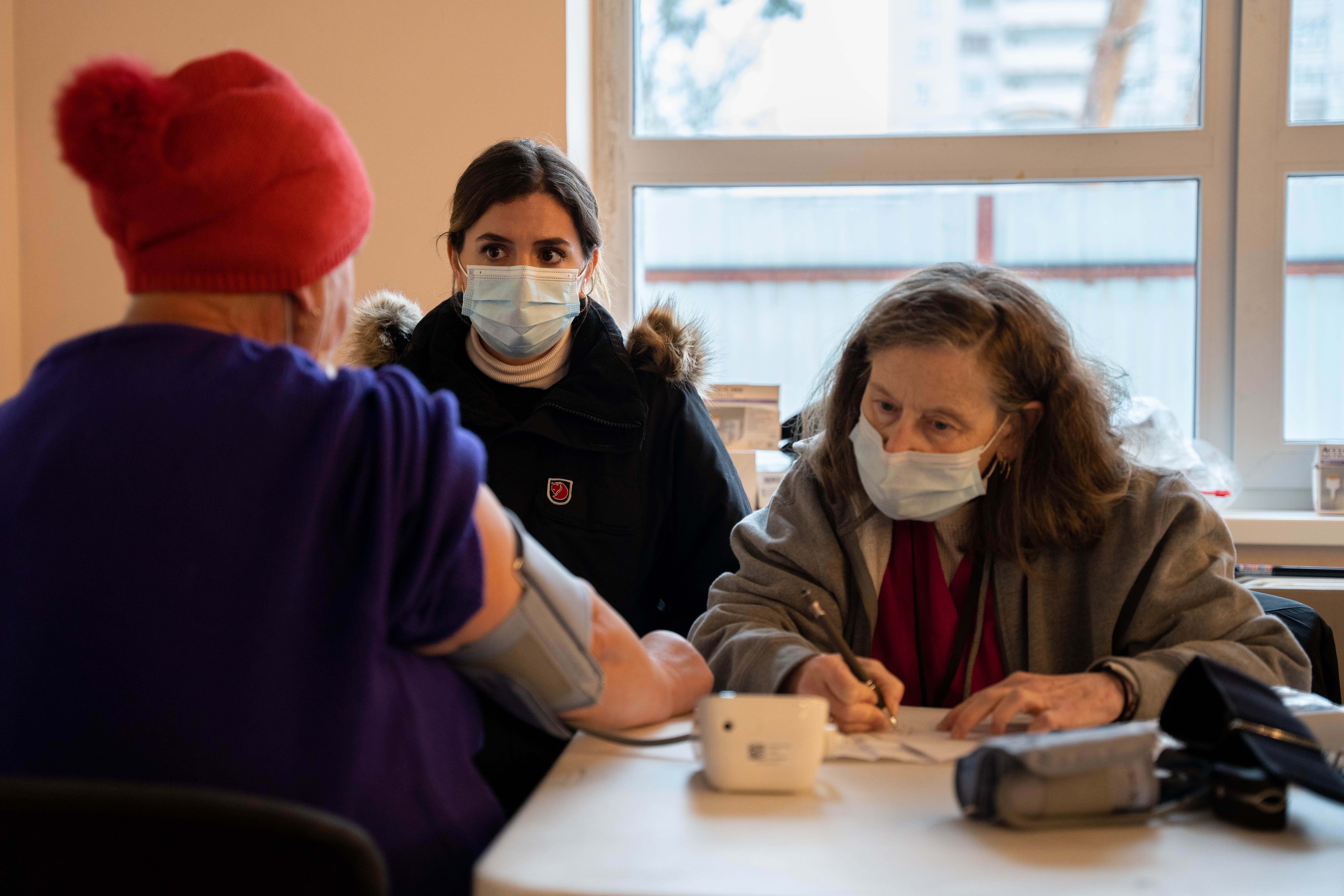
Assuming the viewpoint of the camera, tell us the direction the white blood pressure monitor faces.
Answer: facing away from the viewer

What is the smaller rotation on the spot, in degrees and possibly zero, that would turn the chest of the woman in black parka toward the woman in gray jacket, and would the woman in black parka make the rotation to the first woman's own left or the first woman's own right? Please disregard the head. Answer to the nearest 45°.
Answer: approximately 45° to the first woman's own left

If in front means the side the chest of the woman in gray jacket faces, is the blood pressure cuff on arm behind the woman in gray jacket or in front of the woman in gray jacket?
in front

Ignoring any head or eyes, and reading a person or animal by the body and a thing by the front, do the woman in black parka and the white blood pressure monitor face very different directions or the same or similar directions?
very different directions

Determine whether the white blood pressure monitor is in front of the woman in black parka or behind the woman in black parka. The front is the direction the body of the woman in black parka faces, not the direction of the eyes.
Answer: in front

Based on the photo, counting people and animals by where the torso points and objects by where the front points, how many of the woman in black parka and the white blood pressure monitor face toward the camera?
1

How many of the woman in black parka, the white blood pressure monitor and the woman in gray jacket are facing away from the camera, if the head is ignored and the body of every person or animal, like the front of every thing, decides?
1

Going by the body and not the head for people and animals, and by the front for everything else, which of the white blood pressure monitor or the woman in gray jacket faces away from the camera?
the white blood pressure monitor

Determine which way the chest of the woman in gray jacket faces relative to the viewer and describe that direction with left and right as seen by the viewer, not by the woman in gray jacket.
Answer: facing the viewer and to the left of the viewer

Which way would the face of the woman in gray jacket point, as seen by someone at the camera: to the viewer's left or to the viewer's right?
to the viewer's left

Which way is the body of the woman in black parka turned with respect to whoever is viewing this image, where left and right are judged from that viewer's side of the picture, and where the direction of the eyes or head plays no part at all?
facing the viewer

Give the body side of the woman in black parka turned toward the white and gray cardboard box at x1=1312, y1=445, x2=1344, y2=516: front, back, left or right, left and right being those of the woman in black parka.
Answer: left
